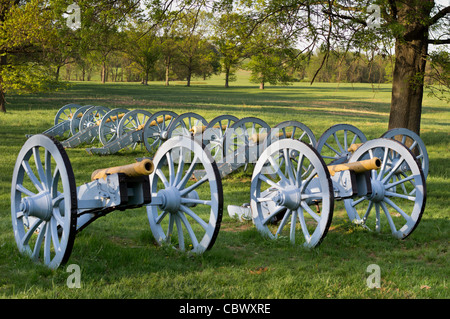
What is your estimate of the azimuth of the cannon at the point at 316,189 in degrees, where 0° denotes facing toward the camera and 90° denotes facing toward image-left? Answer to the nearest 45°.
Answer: approximately 315°

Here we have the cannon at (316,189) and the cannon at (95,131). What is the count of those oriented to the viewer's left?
0

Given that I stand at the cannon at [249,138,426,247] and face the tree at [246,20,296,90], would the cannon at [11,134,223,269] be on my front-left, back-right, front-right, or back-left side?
back-left

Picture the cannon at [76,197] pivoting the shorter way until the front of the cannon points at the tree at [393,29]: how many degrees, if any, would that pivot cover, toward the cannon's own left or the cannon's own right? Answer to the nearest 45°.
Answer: approximately 90° to the cannon's own left

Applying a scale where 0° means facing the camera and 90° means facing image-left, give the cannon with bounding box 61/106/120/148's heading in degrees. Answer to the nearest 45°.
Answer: approximately 225°

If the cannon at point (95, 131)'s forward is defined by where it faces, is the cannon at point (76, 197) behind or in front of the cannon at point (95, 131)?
behind

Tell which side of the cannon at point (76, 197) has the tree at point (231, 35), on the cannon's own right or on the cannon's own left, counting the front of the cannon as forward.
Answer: on the cannon's own left
